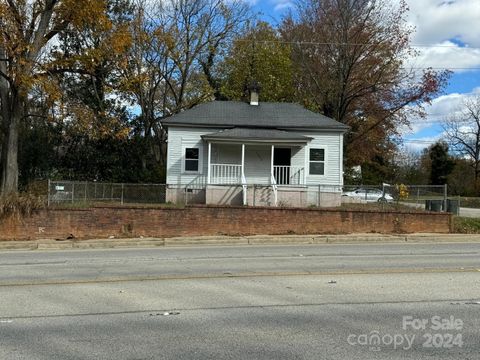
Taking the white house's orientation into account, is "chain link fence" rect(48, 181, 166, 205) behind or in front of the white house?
in front

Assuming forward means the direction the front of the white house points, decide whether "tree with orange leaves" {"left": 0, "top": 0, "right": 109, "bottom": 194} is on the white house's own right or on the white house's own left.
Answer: on the white house's own right

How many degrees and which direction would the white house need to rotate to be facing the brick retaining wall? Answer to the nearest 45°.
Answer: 0° — it already faces it

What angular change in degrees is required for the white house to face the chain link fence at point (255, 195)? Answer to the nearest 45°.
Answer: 0° — it already faces it

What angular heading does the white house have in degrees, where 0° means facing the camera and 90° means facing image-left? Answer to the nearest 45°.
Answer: approximately 0°
